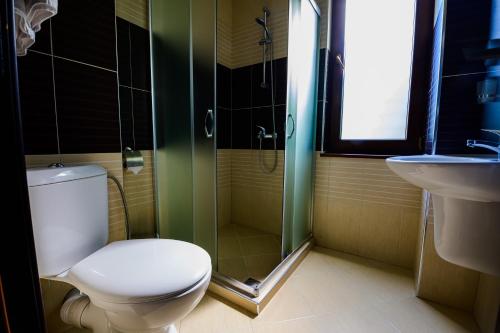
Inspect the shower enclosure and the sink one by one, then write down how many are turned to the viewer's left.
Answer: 1

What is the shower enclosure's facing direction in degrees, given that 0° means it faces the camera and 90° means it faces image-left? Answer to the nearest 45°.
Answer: approximately 0°

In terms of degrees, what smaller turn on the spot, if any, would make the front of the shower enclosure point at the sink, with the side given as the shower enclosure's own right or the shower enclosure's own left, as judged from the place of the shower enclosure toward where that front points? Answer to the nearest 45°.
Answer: approximately 45° to the shower enclosure's own left

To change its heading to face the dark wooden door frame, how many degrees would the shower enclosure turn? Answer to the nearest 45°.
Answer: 0° — it already faces it

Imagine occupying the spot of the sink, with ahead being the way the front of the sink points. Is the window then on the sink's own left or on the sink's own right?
on the sink's own right

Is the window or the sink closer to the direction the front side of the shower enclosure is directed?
the sink

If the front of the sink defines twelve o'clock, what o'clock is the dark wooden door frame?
The dark wooden door frame is roughly at 10 o'clock from the sink.

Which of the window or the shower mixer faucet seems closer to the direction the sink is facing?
the shower mixer faucet

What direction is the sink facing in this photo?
to the viewer's left

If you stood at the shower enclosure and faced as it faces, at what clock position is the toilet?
The toilet is roughly at 1 o'clock from the shower enclosure.

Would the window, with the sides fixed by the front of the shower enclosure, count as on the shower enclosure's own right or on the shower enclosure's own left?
on the shower enclosure's own left
